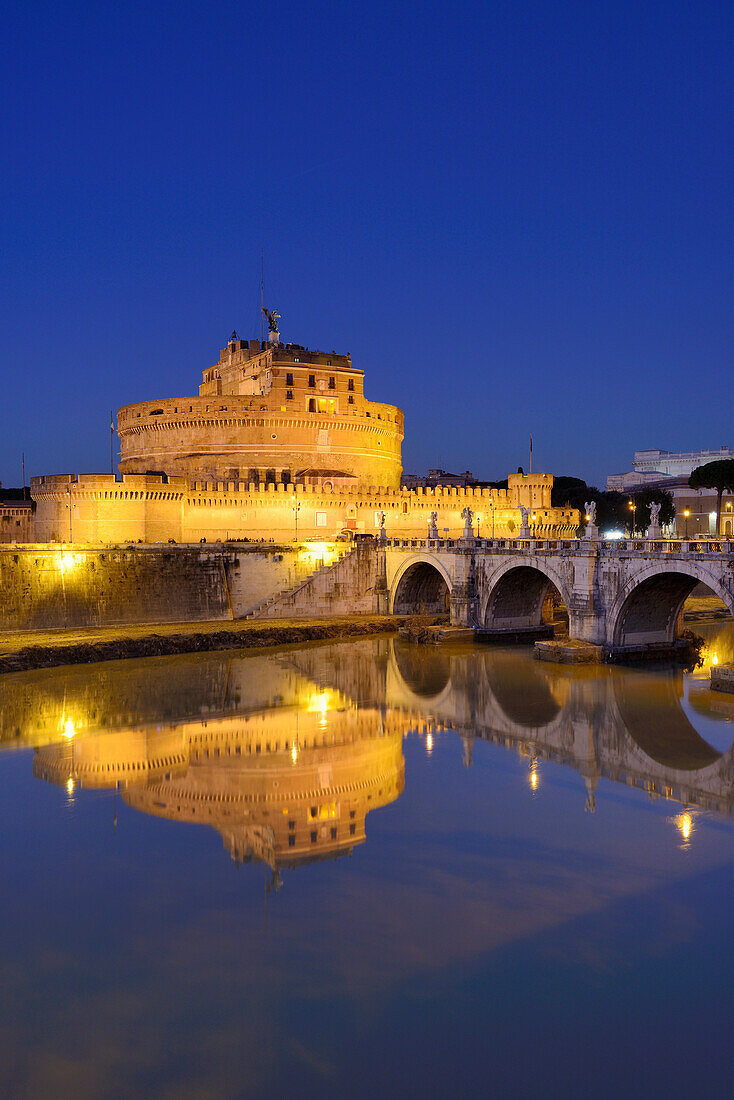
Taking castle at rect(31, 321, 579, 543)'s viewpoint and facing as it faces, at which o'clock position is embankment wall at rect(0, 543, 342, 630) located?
The embankment wall is roughly at 2 o'clock from the castle.

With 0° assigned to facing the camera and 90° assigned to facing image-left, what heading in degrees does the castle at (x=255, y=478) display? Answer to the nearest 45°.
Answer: approximately 315°

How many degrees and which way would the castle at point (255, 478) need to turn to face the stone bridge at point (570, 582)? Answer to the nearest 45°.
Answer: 0° — it already faces it

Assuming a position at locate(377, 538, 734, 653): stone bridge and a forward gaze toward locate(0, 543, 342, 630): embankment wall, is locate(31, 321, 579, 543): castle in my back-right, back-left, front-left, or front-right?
front-right
